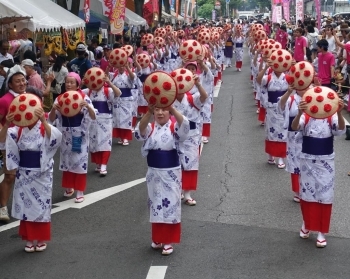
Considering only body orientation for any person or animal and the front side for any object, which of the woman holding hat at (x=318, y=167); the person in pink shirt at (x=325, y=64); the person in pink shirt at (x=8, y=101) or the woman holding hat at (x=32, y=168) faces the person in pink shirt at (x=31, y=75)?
the person in pink shirt at (x=325, y=64)

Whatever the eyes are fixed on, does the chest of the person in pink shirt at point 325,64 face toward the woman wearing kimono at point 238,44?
no

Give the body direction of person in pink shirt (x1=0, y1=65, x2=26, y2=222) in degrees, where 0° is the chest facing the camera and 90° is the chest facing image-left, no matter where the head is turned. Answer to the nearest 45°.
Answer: approximately 315°

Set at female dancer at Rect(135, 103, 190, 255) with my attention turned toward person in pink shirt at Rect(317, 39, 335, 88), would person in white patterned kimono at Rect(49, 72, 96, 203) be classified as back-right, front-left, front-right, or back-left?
front-left

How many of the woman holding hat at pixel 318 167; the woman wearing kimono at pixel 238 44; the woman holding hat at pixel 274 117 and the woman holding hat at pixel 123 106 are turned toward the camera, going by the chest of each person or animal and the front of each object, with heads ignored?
4

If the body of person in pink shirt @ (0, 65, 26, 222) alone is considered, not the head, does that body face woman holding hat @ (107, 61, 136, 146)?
no

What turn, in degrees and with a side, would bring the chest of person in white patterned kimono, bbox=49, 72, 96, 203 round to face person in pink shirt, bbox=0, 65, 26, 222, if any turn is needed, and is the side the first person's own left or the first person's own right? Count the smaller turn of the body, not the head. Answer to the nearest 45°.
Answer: approximately 45° to the first person's own right

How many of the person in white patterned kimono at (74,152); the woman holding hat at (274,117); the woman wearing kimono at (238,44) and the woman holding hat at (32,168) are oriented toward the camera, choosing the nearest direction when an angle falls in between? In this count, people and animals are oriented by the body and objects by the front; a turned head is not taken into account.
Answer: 4

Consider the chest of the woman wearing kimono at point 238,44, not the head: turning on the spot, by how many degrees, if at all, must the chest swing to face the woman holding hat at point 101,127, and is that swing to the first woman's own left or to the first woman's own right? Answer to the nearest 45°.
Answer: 0° — they already face them

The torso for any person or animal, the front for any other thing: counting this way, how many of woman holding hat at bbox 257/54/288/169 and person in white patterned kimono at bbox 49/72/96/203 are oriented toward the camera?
2

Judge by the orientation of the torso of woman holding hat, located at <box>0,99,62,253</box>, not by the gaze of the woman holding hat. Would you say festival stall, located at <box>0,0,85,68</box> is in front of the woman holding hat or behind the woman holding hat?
behind

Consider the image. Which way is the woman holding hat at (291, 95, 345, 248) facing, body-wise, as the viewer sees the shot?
toward the camera

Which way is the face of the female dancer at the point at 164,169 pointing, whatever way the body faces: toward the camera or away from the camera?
toward the camera

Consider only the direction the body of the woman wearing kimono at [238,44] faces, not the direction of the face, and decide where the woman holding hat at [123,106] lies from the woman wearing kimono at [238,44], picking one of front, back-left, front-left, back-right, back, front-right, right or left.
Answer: front

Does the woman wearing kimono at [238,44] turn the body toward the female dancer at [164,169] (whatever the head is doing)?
yes

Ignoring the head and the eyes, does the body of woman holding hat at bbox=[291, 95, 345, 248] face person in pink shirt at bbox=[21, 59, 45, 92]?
no

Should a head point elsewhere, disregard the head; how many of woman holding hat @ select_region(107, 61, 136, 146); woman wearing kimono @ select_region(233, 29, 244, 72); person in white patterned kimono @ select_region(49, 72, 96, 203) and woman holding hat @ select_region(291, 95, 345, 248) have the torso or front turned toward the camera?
4

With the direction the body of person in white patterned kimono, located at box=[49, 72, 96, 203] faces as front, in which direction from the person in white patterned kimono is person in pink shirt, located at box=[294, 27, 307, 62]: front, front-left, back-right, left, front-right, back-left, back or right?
back-left

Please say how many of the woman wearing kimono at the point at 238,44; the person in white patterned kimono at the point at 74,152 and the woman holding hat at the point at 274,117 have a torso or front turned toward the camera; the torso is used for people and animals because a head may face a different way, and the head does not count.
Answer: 3

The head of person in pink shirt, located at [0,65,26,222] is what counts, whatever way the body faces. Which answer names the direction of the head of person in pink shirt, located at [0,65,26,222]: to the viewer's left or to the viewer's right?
to the viewer's right

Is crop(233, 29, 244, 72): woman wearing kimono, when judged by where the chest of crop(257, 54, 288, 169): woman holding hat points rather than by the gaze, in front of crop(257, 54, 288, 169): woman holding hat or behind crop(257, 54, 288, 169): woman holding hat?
behind

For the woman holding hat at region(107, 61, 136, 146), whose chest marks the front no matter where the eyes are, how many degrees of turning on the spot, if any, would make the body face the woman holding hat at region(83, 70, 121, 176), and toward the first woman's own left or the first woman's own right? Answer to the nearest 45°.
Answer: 0° — they already face them
